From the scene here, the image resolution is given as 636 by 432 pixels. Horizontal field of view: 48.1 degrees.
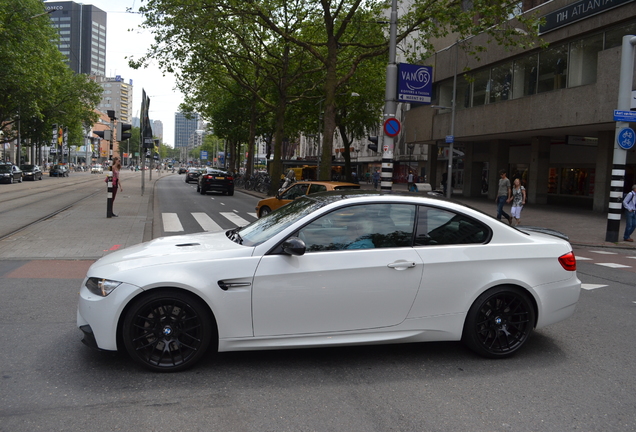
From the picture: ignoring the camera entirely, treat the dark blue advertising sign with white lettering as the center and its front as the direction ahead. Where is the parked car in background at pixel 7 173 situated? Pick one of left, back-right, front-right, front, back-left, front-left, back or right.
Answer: back-right

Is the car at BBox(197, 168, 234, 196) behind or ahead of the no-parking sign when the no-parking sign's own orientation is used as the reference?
behind

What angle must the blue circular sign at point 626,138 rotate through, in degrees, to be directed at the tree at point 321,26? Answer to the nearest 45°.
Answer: approximately 135° to its right

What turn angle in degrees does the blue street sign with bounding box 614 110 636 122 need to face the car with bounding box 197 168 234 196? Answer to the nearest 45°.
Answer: approximately 135° to its right
